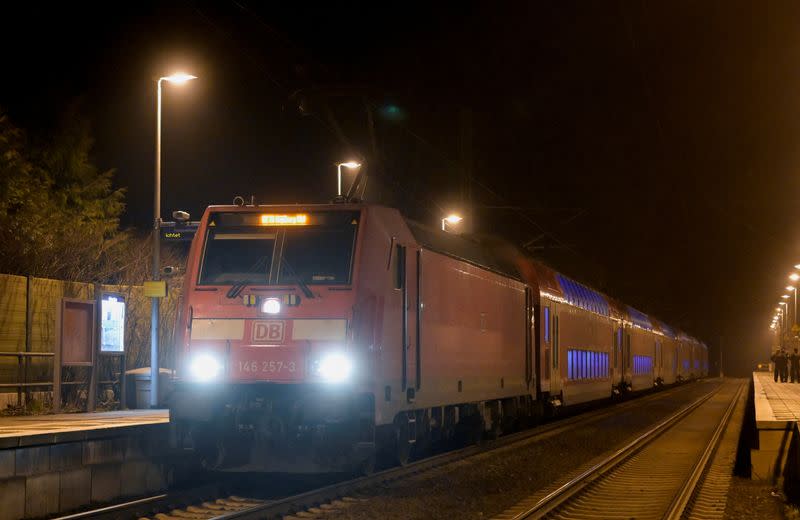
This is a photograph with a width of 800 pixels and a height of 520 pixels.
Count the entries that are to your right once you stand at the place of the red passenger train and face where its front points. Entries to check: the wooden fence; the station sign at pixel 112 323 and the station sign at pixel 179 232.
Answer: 3

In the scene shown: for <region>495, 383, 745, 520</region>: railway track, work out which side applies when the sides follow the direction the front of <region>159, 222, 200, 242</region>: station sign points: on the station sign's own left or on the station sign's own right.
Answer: on the station sign's own left

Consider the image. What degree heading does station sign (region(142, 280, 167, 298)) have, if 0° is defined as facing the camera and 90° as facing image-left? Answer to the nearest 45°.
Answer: approximately 0°

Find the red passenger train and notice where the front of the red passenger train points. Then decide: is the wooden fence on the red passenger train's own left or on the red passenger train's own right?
on the red passenger train's own right
